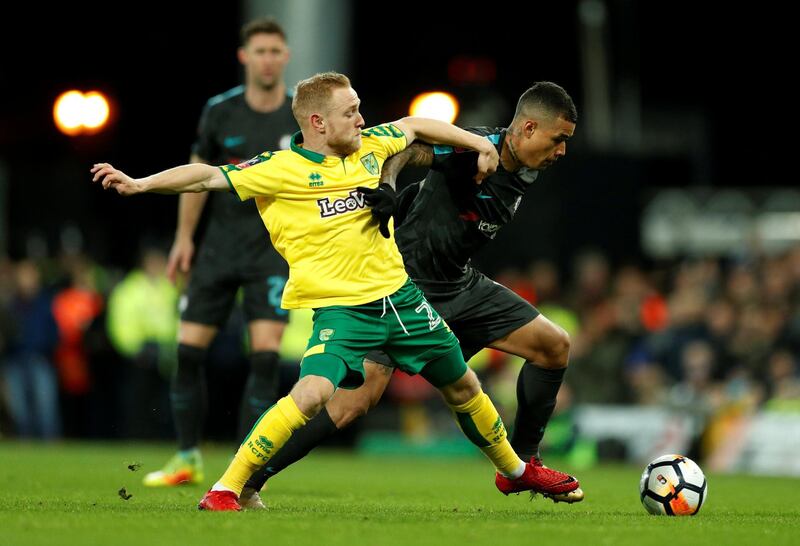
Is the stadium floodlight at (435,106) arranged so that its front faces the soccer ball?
yes

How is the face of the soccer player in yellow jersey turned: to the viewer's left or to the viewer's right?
to the viewer's right

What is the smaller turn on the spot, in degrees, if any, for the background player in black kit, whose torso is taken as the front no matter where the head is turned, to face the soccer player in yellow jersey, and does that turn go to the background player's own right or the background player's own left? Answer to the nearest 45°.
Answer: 0° — they already face them

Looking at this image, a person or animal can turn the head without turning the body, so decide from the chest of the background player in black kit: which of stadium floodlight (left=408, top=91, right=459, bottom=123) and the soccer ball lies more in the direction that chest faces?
the soccer ball

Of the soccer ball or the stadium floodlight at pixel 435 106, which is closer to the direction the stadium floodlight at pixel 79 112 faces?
the soccer ball

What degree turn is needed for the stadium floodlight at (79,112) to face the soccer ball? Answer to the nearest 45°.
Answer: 0° — it already faces it

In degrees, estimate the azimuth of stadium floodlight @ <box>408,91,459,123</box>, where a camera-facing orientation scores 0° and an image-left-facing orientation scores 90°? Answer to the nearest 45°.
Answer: approximately 0°

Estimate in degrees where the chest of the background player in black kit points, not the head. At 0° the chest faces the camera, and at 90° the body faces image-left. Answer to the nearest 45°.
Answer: approximately 0°
